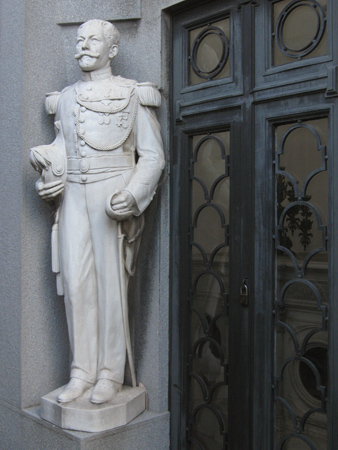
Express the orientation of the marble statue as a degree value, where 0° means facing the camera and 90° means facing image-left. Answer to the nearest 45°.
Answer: approximately 45°

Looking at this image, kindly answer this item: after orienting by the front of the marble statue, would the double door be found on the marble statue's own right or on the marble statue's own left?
on the marble statue's own left
